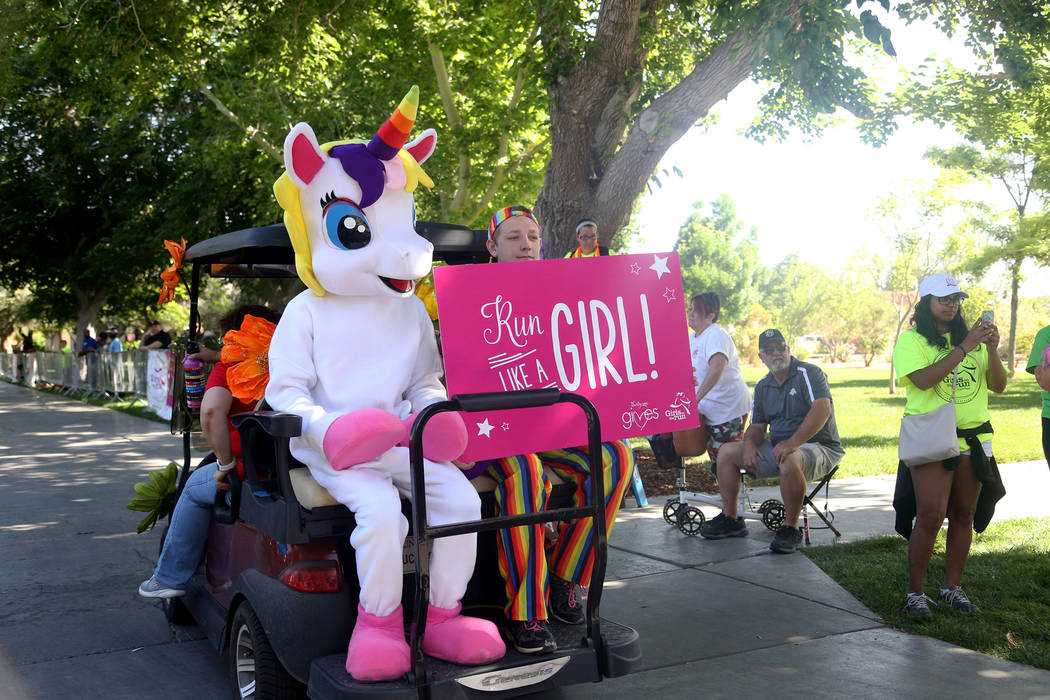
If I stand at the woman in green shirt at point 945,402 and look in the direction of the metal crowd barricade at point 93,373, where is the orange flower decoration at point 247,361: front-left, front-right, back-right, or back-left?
front-left

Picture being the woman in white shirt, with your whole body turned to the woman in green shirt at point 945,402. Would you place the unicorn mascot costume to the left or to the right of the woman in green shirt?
right

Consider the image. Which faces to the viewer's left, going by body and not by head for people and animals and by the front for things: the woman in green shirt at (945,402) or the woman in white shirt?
the woman in white shirt

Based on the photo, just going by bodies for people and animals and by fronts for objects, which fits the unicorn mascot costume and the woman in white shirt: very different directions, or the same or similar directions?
very different directions

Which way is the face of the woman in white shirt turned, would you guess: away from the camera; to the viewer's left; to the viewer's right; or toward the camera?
to the viewer's left

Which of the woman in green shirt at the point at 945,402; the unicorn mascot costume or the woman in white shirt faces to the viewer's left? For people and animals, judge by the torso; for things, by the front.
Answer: the woman in white shirt

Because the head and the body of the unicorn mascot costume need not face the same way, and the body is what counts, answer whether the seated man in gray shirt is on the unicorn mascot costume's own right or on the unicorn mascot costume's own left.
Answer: on the unicorn mascot costume's own left

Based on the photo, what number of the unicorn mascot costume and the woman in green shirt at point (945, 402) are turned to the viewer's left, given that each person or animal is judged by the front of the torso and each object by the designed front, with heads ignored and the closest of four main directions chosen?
0

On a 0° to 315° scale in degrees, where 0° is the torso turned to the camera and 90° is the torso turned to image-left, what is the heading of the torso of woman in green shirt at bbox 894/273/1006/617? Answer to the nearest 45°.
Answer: approximately 315°

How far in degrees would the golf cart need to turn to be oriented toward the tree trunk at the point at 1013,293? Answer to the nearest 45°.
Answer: approximately 90° to its right

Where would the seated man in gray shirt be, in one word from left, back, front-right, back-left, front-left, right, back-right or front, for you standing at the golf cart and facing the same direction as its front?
right

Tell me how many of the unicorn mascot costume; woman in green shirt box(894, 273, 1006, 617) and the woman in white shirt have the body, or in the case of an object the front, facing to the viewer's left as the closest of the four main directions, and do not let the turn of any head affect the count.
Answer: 1

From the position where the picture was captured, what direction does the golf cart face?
facing away from the viewer and to the left of the viewer

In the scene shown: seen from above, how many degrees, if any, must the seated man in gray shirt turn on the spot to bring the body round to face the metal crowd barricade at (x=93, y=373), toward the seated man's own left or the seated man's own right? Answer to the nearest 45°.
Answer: approximately 90° to the seated man's own right

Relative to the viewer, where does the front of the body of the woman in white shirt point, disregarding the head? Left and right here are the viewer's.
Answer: facing to the left of the viewer

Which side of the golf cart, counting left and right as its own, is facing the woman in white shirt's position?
right
